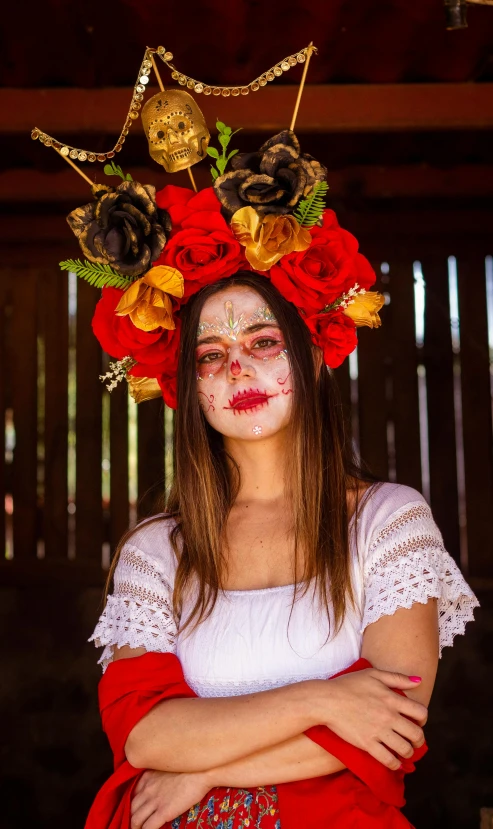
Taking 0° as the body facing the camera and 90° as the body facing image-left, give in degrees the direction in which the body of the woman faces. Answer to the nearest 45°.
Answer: approximately 0°

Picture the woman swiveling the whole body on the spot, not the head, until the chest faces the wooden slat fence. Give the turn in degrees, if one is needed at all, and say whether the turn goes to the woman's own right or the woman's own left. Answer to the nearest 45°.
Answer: approximately 180°
